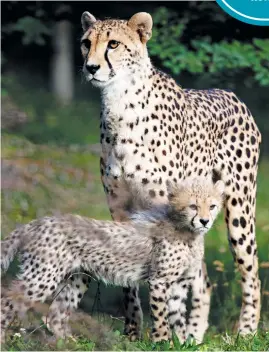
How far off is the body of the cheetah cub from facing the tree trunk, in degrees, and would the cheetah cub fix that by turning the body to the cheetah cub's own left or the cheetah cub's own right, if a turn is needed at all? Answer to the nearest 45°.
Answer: approximately 90° to the cheetah cub's own left

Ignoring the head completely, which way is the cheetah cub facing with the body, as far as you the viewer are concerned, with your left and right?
facing to the right of the viewer

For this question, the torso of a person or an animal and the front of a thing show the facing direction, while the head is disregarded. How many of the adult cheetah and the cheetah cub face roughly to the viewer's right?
1

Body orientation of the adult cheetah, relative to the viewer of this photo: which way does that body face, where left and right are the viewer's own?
facing the viewer and to the left of the viewer

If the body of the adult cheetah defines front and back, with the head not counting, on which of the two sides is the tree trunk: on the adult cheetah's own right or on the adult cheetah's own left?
on the adult cheetah's own right
